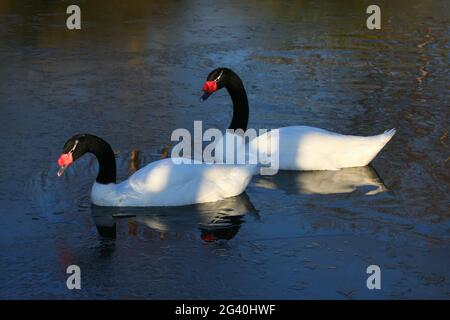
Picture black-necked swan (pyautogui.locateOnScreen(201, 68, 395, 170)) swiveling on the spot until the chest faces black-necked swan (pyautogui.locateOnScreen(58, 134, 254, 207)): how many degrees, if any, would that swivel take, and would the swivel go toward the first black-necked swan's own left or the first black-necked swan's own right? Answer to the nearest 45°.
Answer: approximately 45° to the first black-necked swan's own left

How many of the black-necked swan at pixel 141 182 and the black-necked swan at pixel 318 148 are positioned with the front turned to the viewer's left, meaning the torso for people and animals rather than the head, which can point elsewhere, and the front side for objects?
2

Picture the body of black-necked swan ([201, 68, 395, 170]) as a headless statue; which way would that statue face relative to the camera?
to the viewer's left

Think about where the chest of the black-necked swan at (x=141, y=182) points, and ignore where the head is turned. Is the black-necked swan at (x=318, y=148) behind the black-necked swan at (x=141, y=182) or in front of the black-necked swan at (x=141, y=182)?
behind

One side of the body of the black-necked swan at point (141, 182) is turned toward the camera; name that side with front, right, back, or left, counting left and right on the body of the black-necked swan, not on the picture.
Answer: left
